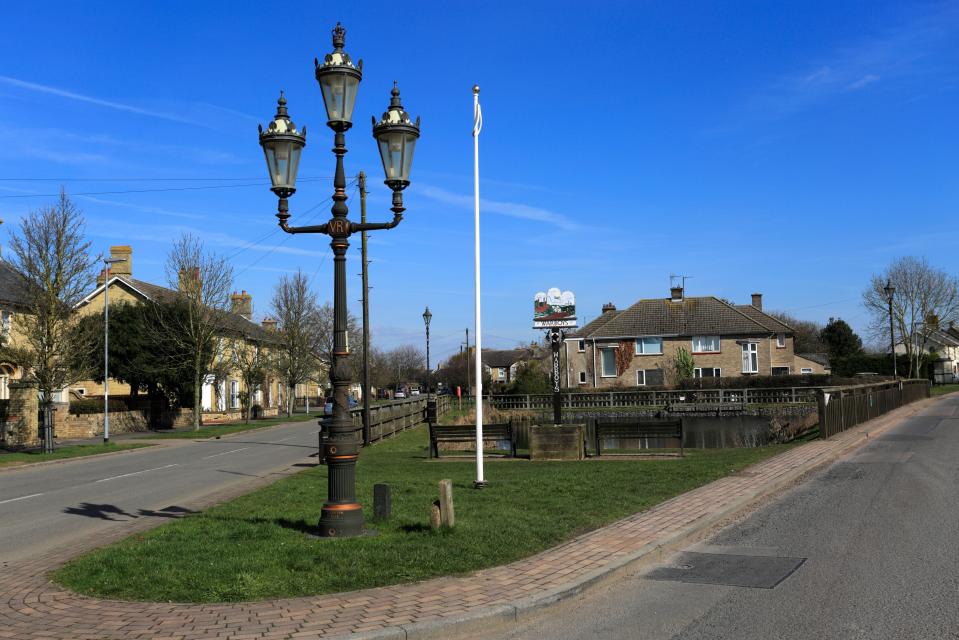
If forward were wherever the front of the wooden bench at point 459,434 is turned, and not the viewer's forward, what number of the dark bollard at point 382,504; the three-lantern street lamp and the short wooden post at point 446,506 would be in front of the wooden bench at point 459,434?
3

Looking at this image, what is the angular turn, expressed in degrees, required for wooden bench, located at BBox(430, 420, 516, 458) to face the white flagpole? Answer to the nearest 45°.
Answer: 0° — it already faces it

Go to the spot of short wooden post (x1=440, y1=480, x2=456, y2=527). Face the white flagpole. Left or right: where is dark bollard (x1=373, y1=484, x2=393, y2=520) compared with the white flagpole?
left

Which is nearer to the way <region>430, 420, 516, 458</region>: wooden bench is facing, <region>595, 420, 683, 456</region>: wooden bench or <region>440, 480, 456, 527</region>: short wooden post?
the short wooden post

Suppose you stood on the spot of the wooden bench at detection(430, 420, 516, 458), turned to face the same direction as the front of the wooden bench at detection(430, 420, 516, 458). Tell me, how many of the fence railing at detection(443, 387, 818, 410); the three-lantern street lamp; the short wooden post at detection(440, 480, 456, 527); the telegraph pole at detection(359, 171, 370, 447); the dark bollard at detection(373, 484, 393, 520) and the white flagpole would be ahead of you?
4

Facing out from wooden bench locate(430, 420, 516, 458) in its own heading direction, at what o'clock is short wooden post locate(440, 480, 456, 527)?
The short wooden post is roughly at 12 o'clock from the wooden bench.

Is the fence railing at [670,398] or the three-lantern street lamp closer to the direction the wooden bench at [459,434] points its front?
the three-lantern street lamp

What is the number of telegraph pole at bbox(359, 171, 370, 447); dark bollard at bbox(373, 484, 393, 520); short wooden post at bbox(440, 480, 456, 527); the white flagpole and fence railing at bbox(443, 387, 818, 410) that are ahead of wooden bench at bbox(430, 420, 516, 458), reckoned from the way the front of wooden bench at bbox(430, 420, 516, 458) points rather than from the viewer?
3

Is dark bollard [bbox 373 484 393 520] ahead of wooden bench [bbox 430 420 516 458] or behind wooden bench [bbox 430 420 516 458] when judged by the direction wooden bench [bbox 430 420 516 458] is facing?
ahead

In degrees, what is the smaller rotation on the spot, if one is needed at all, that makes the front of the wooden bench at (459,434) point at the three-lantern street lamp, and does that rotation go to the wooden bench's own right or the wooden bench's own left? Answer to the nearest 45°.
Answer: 0° — it already faces it

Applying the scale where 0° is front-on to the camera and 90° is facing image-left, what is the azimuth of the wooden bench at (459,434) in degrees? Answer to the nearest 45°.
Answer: approximately 0°
